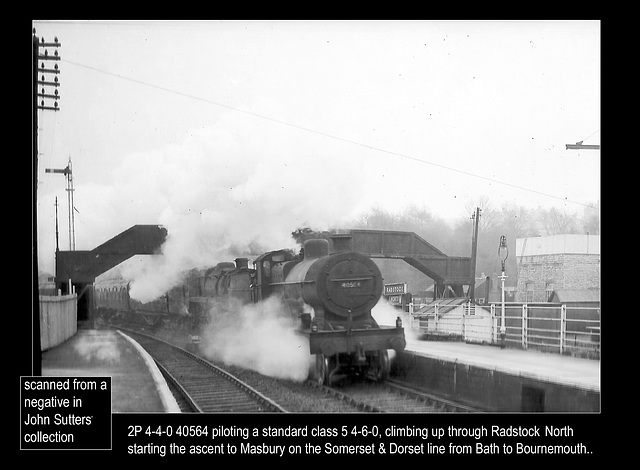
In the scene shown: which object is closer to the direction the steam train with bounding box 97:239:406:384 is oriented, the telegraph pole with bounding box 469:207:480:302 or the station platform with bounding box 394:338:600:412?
the station platform

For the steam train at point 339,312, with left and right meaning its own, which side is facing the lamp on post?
left
